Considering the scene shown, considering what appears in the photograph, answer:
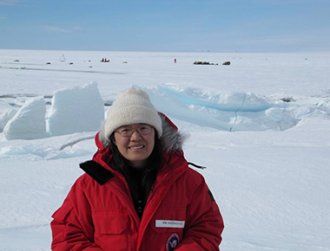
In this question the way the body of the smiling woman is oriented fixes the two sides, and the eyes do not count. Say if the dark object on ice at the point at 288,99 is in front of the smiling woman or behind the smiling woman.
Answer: behind

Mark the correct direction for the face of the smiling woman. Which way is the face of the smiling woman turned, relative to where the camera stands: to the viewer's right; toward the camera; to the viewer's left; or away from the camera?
toward the camera

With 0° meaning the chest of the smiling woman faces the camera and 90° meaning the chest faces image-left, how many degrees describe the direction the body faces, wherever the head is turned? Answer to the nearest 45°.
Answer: approximately 0°
